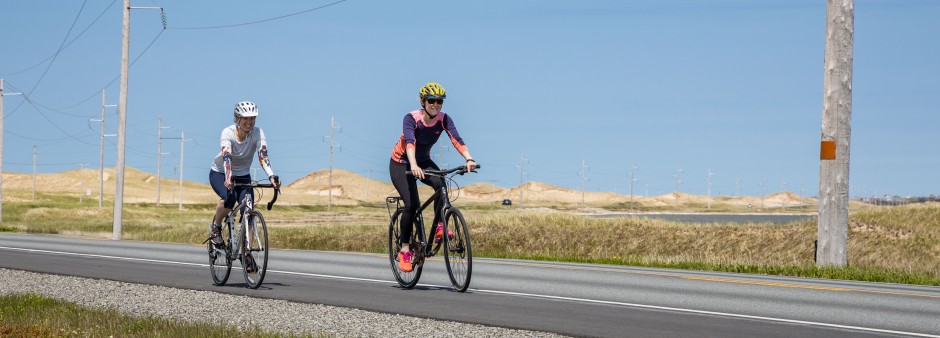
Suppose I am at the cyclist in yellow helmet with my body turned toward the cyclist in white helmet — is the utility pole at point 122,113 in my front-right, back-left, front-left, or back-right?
front-right

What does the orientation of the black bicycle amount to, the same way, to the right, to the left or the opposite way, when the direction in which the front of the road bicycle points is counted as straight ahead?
the same way

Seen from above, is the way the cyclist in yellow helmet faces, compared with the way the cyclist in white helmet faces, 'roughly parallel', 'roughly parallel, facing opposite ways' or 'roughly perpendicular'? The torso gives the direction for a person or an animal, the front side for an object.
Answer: roughly parallel

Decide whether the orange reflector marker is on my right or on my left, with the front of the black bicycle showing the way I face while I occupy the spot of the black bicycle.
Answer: on my left

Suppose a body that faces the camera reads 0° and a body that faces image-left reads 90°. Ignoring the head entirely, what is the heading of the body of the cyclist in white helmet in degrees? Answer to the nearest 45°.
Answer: approximately 315°

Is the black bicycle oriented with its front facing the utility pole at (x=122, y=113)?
no

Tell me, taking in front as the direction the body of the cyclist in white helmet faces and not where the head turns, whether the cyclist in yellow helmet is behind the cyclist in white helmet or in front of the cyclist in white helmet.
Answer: in front

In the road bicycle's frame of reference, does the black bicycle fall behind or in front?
in front

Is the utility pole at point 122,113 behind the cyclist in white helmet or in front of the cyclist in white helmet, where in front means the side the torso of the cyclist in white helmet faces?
behind

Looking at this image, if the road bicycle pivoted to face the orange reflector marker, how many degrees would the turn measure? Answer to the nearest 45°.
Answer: approximately 45° to its left

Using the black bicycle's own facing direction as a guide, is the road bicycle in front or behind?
behind

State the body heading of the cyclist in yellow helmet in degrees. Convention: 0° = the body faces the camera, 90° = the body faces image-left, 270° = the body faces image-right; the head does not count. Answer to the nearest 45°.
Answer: approximately 315°

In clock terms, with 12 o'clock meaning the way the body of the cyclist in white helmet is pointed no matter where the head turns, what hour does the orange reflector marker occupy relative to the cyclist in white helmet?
The orange reflector marker is roughly at 10 o'clock from the cyclist in white helmet.

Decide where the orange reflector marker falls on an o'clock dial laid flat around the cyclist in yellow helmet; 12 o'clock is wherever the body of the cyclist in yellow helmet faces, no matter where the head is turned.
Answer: The orange reflector marker is roughly at 9 o'clock from the cyclist in yellow helmet.

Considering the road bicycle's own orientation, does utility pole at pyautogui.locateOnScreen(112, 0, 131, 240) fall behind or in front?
behind

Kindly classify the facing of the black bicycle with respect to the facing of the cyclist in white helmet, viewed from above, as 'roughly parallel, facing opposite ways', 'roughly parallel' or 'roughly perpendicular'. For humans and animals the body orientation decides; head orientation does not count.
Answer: roughly parallel

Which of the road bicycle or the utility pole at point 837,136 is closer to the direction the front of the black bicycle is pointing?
the utility pole

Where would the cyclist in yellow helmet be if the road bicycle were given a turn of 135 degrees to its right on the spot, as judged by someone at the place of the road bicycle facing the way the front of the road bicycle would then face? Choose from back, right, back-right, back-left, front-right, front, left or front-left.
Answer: back-left

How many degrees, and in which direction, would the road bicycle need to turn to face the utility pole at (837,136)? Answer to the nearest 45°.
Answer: approximately 45° to its left

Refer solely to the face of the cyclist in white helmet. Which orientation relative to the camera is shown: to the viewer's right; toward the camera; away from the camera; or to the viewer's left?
toward the camera

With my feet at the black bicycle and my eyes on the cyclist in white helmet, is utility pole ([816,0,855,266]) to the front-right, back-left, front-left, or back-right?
back-right

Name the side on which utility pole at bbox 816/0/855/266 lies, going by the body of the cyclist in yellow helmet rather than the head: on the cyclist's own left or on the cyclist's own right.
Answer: on the cyclist's own left
